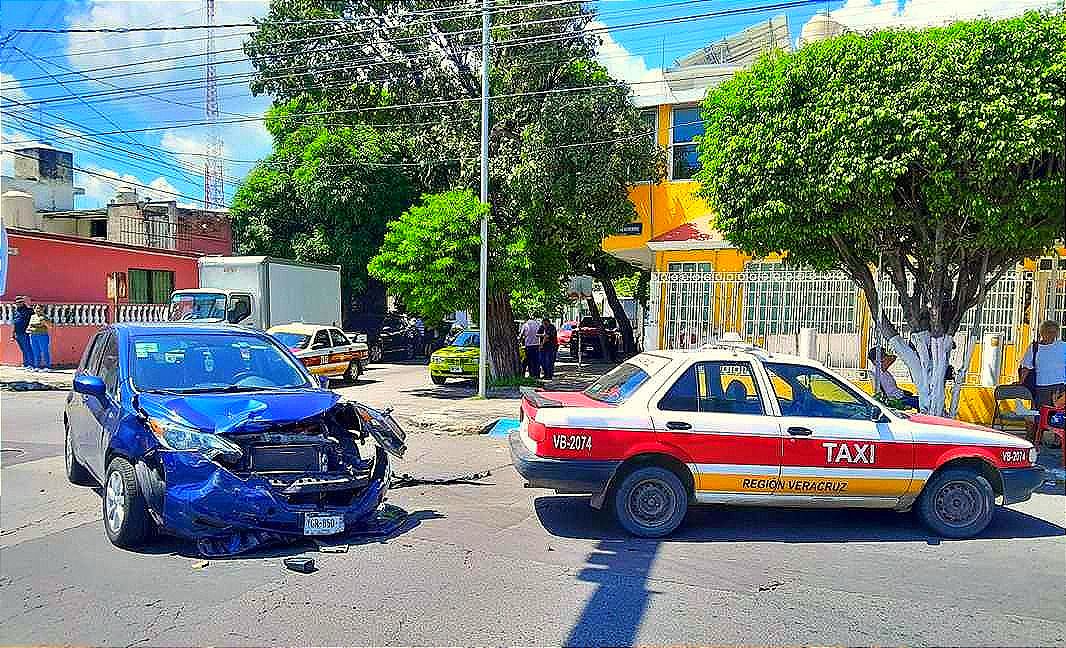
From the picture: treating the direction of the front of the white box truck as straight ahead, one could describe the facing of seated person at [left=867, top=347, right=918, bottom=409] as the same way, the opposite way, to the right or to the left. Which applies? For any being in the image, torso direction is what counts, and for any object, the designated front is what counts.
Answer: to the left

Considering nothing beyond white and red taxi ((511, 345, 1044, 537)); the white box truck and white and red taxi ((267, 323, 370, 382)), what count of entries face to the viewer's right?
1

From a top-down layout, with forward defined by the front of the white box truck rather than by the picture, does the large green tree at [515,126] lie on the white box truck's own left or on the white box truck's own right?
on the white box truck's own left

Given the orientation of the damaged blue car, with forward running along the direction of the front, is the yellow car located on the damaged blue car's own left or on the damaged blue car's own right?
on the damaged blue car's own left

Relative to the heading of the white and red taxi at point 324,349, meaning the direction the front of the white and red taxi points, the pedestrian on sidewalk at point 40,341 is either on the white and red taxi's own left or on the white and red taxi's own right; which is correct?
on the white and red taxi's own right

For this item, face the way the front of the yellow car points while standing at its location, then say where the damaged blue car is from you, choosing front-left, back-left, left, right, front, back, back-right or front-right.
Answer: front-left

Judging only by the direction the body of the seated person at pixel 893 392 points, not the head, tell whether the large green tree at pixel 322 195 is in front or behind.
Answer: behind

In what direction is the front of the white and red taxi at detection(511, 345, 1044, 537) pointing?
to the viewer's right

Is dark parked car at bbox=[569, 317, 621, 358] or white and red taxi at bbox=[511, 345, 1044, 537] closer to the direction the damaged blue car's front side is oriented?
the white and red taxi

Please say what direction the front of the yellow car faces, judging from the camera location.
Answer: facing the viewer and to the left of the viewer

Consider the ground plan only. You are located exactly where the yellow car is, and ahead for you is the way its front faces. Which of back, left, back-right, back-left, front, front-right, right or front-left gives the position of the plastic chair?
left

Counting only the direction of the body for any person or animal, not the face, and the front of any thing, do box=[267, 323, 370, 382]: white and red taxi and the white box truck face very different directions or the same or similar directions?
same or similar directions
